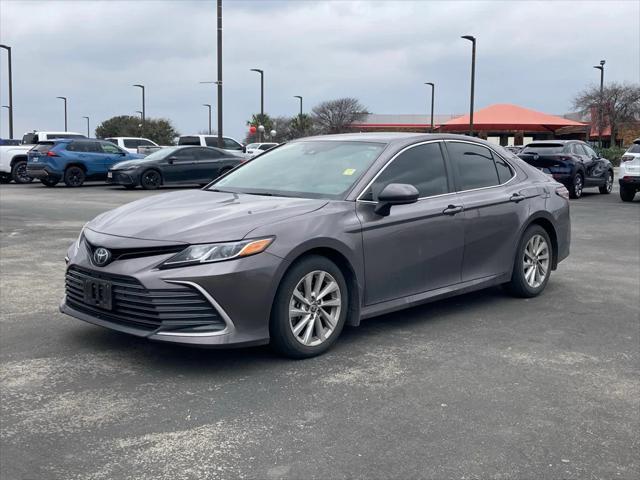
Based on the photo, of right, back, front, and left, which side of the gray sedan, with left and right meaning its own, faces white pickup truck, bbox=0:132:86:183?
right

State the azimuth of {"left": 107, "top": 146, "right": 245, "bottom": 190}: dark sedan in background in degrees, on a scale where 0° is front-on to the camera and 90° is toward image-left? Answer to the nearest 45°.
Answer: approximately 45°

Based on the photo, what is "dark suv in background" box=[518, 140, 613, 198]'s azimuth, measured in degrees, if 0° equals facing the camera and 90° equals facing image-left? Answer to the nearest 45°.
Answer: approximately 225°

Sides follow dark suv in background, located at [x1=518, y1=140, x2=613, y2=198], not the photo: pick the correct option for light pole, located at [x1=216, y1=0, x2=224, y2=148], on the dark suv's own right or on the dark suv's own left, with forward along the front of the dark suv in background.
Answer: on the dark suv's own left

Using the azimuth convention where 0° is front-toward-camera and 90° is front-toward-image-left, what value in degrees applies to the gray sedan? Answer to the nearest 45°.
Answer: approximately 45°
